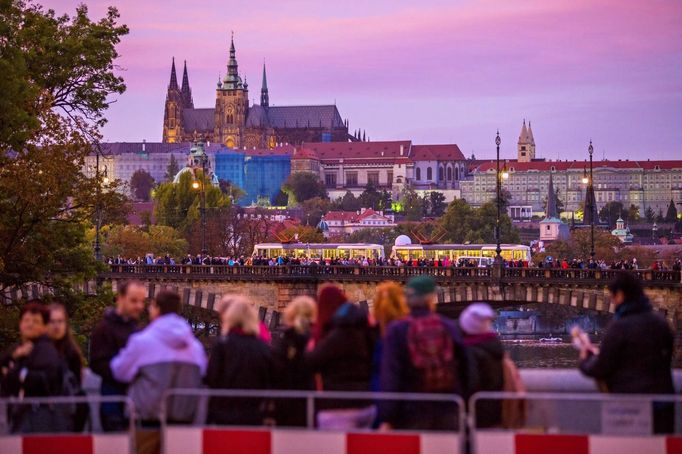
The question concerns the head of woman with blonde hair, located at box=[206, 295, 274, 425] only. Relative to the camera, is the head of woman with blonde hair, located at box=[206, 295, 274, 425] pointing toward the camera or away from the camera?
away from the camera

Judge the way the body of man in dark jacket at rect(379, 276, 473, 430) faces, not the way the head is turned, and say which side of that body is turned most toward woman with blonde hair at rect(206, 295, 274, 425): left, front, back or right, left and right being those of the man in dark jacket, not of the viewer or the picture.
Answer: left

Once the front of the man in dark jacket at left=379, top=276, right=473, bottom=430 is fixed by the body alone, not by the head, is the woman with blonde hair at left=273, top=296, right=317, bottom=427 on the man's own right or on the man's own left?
on the man's own left

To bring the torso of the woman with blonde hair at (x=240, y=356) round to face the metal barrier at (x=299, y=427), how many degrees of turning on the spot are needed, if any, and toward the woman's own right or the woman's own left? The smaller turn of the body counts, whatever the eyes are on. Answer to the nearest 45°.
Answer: approximately 135° to the woman's own right

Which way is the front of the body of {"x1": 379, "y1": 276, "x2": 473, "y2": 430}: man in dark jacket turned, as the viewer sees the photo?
away from the camera

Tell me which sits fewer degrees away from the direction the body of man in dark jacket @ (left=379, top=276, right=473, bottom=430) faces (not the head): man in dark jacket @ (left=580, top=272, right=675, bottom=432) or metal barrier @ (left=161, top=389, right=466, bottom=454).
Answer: the man in dark jacket

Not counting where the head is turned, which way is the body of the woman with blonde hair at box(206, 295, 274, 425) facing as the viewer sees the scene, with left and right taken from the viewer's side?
facing away from the viewer

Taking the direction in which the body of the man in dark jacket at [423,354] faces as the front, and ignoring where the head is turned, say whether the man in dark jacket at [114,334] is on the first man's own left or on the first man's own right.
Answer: on the first man's own left

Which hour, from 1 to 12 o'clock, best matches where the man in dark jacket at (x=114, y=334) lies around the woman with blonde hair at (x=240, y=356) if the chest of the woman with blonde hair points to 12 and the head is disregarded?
The man in dark jacket is roughly at 10 o'clock from the woman with blonde hair.

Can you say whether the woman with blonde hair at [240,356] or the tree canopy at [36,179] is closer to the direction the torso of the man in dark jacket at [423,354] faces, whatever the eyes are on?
the tree canopy

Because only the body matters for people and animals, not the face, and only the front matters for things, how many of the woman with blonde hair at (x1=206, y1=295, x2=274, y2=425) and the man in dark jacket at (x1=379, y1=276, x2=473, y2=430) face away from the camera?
2
